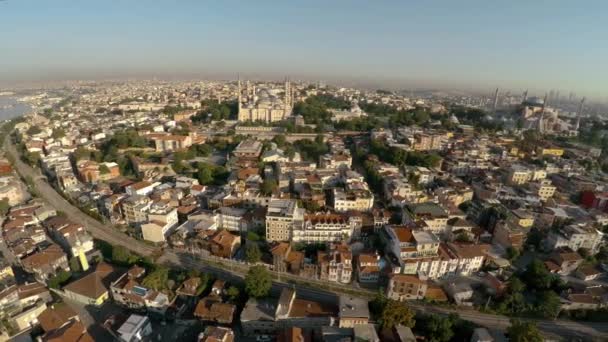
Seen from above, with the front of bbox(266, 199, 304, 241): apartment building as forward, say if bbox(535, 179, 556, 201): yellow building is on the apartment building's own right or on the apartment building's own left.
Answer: on the apartment building's own left

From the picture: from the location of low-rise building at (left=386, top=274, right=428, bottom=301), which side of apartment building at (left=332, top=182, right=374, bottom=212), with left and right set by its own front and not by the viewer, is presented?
front

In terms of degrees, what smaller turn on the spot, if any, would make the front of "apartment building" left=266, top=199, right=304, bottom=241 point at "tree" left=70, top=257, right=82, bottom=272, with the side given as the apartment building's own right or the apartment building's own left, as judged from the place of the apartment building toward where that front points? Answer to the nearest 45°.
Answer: approximately 90° to the apartment building's own right

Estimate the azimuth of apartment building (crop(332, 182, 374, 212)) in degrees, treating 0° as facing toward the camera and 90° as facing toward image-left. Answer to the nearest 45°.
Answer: approximately 0°

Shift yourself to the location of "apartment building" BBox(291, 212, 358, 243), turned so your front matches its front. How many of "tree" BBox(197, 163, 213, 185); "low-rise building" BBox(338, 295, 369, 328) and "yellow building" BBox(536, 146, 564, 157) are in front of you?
1

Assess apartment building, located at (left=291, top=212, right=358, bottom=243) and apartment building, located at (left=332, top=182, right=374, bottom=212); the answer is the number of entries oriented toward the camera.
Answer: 2

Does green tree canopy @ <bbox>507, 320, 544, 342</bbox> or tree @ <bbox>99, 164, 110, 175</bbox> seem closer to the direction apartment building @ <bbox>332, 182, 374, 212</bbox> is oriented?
the green tree canopy

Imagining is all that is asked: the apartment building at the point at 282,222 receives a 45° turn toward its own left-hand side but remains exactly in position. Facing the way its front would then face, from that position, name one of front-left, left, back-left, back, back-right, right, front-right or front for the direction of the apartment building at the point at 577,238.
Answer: front-left

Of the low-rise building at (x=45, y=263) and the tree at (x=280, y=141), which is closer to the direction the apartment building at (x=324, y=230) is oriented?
the low-rise building

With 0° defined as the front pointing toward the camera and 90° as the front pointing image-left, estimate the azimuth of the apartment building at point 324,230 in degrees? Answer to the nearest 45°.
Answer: approximately 0°
